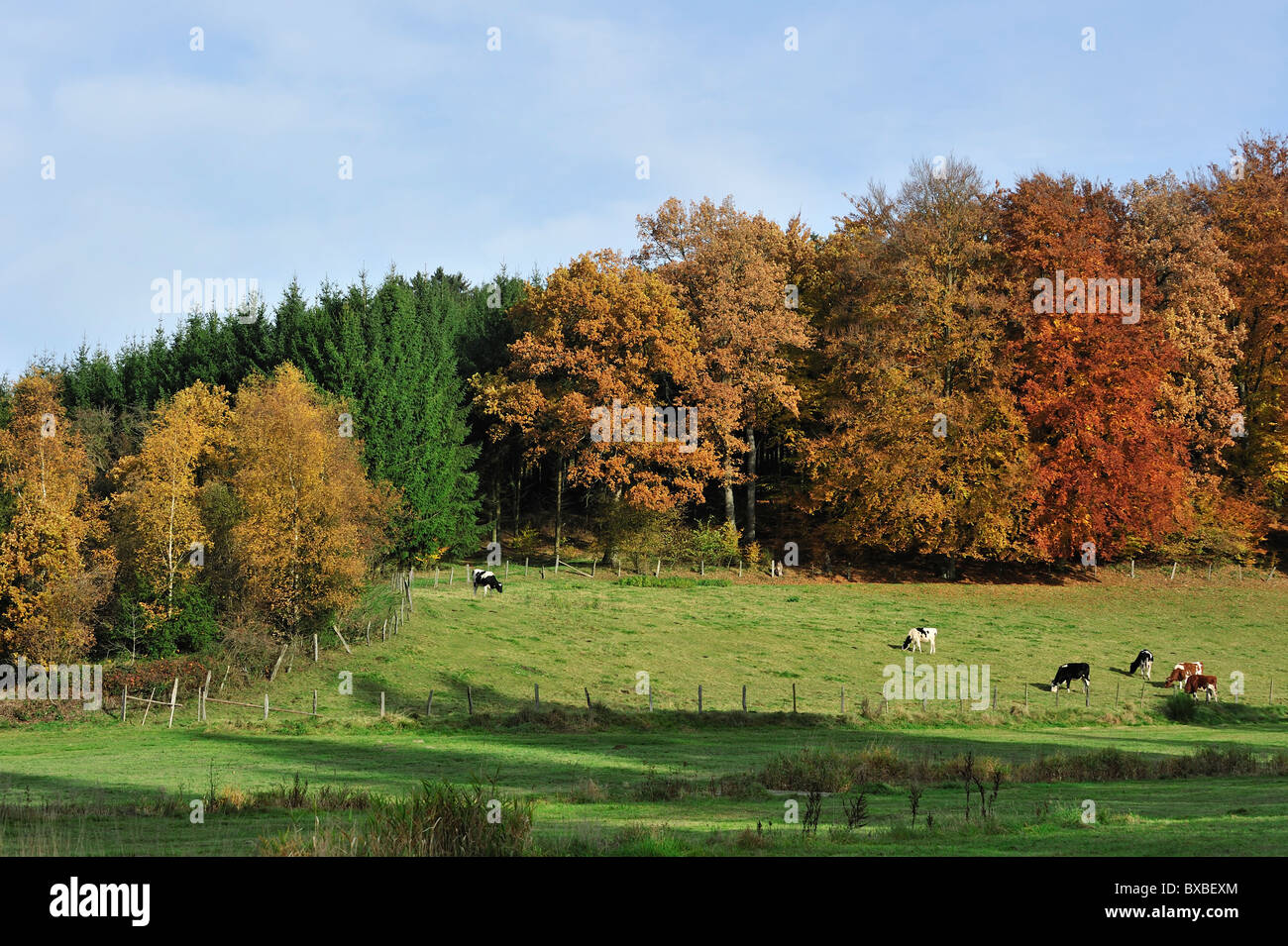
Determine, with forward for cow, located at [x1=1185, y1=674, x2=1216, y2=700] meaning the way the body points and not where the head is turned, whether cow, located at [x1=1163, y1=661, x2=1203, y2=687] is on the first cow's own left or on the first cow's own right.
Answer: on the first cow's own right

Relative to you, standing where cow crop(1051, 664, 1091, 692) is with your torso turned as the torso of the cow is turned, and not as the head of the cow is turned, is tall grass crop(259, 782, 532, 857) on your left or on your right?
on your left

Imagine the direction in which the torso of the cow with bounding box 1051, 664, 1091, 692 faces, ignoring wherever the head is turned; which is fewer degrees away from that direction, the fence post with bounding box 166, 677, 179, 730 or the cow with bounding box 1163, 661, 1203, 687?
the fence post

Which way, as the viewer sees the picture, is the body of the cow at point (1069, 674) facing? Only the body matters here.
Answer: to the viewer's left

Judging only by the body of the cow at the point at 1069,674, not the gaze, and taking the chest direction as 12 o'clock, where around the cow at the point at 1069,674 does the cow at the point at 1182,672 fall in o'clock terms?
the cow at the point at 1182,672 is roughly at 5 o'clock from the cow at the point at 1069,674.

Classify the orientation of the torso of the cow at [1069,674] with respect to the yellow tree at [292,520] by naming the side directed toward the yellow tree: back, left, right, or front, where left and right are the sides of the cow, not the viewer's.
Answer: front

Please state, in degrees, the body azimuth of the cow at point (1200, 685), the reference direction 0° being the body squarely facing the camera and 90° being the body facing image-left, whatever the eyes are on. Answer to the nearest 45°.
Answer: approximately 90°

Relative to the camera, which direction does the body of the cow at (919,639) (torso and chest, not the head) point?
to the viewer's left

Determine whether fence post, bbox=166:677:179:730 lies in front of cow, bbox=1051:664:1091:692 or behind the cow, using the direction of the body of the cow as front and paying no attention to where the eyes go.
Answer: in front

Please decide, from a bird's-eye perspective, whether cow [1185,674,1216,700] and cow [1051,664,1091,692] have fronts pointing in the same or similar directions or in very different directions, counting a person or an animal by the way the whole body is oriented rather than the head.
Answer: same or similar directions

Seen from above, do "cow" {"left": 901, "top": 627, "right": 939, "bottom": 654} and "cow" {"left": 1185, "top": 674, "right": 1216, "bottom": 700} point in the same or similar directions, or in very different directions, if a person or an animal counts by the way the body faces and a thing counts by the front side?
same or similar directions

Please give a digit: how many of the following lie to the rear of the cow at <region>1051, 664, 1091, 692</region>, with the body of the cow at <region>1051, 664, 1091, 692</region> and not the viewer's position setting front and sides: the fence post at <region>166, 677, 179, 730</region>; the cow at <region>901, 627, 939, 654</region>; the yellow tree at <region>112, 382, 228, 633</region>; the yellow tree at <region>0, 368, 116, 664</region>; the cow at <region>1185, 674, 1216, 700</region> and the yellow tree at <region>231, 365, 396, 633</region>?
1
